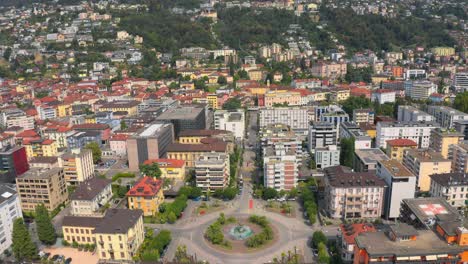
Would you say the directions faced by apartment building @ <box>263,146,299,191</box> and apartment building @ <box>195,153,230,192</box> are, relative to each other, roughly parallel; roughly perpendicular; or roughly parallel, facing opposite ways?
roughly parallel

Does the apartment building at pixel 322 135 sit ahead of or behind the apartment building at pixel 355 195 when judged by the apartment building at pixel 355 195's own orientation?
behind

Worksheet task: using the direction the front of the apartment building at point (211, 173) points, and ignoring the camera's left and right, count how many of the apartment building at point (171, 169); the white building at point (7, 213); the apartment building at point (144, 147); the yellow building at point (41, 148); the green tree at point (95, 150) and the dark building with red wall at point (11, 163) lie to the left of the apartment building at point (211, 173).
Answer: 0

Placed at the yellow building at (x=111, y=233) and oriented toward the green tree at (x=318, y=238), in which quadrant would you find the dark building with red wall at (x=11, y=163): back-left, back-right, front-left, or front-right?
back-left

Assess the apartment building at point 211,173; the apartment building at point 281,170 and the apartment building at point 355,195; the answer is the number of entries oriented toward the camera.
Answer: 3

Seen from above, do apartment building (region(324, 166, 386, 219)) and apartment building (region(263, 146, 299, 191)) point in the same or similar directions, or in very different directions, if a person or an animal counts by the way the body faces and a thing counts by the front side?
same or similar directions

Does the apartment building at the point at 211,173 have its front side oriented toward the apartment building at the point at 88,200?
no

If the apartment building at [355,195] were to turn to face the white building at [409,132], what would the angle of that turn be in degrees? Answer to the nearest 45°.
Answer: approximately 180°

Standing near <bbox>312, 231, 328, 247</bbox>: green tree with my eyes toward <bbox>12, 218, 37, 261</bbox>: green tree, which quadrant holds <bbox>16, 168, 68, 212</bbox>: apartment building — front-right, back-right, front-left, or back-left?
front-right

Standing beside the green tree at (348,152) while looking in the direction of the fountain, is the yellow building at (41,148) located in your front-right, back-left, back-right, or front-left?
front-right

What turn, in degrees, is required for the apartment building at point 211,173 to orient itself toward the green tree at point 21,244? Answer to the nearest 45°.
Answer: approximately 45° to its right

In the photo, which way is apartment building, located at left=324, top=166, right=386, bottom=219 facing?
toward the camera

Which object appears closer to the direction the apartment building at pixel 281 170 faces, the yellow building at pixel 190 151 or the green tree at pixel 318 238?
the green tree
